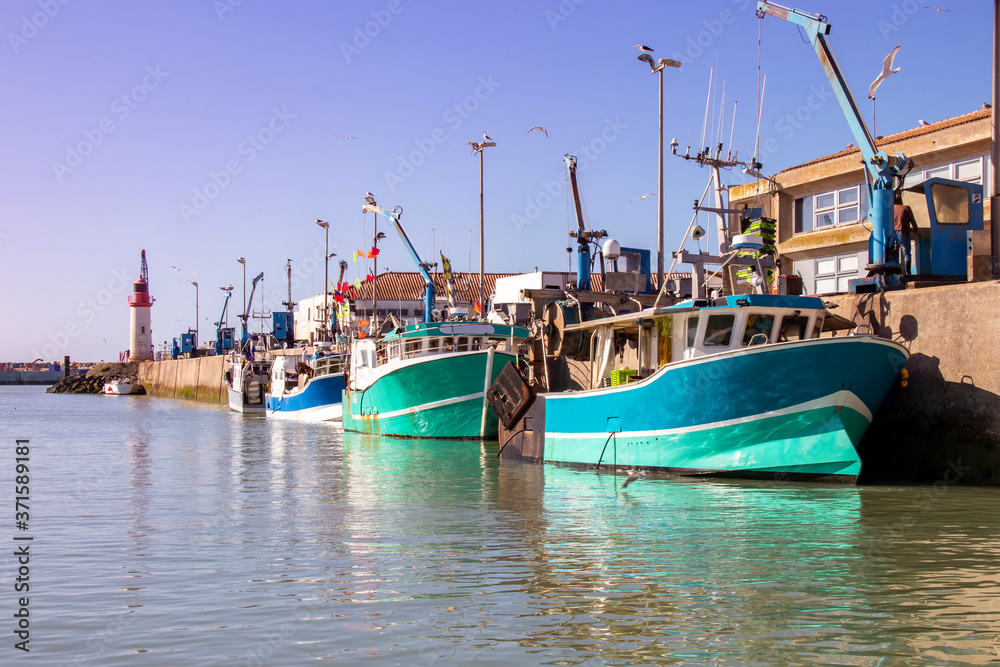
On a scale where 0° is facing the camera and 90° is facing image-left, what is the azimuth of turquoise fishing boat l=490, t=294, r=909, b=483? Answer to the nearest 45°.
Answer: approximately 315°

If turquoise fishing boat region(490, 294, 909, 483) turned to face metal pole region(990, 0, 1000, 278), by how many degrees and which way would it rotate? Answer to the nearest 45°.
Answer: approximately 45° to its left

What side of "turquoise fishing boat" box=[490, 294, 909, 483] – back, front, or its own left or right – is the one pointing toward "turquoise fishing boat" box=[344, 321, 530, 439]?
back

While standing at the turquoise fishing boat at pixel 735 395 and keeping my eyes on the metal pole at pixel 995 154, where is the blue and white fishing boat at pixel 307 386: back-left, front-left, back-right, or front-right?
back-left

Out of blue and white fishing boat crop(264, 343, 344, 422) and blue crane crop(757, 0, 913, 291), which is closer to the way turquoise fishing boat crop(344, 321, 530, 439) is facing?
the blue crane

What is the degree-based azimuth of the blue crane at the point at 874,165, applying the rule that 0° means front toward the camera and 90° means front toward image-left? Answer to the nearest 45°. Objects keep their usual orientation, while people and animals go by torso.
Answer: approximately 90°

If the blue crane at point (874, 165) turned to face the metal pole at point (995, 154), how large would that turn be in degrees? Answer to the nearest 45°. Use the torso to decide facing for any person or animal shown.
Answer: approximately 135° to its left

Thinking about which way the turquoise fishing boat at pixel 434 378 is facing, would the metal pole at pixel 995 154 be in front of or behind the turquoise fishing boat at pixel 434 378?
in front
